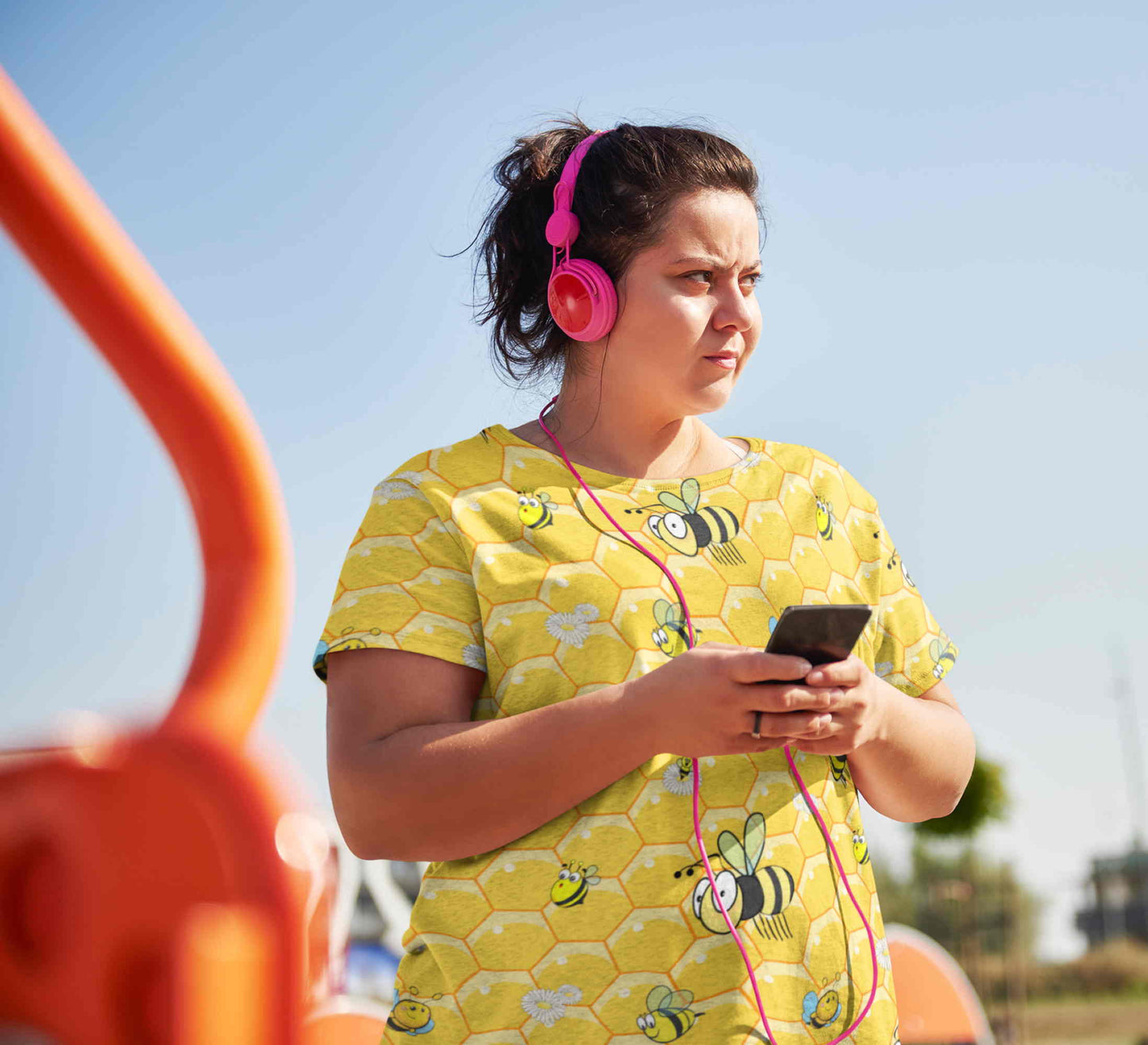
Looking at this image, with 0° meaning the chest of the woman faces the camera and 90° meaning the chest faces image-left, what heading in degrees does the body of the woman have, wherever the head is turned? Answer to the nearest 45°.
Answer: approximately 315°

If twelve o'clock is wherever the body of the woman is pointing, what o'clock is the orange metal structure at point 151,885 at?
The orange metal structure is roughly at 2 o'clock from the woman.

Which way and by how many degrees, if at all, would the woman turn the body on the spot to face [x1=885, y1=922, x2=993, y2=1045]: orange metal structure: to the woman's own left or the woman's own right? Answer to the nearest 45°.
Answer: approximately 135° to the woman's own left
